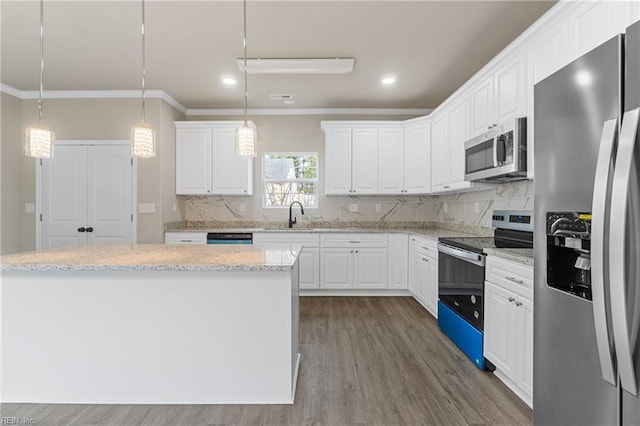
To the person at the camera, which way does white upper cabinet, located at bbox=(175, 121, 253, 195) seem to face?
facing the viewer

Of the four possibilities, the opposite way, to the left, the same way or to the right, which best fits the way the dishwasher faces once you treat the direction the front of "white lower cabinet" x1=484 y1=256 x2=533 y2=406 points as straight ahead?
to the left

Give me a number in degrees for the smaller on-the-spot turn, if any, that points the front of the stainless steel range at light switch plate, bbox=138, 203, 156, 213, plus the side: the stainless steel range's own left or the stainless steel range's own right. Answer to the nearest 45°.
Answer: approximately 45° to the stainless steel range's own right

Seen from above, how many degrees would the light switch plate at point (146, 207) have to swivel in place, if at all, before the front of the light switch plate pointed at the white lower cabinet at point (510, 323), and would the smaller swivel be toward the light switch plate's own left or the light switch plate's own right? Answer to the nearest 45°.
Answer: approximately 45° to the light switch plate's own left

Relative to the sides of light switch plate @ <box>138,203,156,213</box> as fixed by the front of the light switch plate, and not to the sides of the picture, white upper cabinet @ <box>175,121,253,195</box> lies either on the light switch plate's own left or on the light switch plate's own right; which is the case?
on the light switch plate's own left

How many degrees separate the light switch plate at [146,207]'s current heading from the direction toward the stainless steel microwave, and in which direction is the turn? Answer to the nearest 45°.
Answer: approximately 45° to its left

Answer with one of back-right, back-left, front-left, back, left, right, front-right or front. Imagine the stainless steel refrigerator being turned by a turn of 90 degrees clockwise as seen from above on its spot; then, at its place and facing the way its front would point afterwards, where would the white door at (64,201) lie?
front-left

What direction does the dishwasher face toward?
toward the camera

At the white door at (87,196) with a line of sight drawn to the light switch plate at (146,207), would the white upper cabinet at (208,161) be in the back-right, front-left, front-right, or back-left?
front-left

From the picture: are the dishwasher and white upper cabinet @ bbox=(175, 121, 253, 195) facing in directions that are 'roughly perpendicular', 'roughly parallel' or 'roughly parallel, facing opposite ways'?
roughly parallel

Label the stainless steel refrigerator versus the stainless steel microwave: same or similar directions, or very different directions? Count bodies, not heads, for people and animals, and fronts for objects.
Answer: same or similar directions

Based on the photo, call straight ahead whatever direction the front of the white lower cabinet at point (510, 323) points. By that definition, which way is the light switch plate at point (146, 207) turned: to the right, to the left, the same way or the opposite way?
to the left

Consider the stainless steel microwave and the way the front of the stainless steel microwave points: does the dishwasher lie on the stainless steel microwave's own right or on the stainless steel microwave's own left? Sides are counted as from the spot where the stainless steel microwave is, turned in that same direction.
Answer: on the stainless steel microwave's own right

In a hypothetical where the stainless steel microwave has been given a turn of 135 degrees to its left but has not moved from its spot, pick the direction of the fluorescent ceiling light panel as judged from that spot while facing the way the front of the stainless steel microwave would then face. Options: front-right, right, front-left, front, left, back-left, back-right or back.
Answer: back

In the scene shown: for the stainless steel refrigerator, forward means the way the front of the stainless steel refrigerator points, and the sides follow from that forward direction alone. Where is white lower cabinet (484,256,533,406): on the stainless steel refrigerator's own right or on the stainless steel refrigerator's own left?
on the stainless steel refrigerator's own right
